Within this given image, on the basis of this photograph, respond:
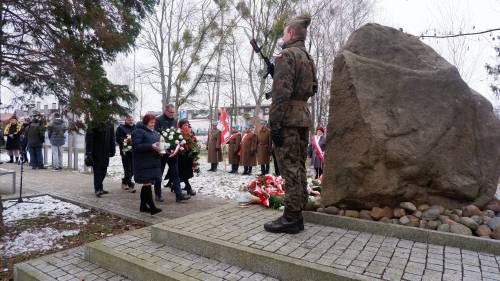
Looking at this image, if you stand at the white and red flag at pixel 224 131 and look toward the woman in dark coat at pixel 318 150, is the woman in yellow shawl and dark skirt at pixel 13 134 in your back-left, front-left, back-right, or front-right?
back-right

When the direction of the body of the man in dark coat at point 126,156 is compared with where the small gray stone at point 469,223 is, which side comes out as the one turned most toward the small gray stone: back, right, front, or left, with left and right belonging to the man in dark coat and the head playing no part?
front

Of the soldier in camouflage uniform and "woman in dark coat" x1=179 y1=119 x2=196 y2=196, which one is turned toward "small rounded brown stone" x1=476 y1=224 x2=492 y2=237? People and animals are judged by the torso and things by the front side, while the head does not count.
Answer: the woman in dark coat

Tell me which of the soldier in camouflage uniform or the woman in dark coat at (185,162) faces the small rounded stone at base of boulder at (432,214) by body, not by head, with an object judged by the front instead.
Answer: the woman in dark coat

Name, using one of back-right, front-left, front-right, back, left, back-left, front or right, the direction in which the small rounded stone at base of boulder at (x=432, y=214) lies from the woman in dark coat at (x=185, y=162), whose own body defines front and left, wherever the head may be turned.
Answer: front

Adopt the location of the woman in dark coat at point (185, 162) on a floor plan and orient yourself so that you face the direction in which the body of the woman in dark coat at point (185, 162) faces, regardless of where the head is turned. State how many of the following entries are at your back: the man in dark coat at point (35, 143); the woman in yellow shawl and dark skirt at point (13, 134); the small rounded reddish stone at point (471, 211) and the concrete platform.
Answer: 2

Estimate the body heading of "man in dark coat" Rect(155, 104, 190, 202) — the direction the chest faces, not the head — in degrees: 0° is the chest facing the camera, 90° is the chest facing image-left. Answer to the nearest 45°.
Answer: approximately 270°

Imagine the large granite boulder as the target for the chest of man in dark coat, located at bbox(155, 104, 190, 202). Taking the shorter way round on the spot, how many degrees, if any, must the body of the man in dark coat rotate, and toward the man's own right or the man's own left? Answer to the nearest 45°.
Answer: approximately 45° to the man's own right

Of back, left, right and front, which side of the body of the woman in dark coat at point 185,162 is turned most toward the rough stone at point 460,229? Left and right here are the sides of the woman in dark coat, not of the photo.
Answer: front

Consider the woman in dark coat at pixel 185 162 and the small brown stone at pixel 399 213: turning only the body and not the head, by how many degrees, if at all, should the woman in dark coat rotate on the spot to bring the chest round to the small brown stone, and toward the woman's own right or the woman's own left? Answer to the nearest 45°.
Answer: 0° — they already face it

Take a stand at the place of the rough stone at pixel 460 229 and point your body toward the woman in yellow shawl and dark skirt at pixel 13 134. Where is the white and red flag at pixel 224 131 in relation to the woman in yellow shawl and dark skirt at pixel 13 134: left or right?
right

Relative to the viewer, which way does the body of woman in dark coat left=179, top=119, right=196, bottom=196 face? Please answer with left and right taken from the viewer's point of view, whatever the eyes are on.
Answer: facing the viewer and to the right of the viewer

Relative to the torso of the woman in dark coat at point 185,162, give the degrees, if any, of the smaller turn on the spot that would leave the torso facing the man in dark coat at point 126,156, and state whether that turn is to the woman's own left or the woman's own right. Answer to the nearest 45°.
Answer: approximately 180°

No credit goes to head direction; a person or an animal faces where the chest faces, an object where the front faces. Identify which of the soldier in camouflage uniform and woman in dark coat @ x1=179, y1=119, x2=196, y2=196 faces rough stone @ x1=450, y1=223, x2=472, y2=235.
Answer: the woman in dark coat

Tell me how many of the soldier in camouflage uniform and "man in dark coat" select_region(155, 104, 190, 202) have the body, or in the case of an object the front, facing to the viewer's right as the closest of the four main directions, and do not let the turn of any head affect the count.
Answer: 1
